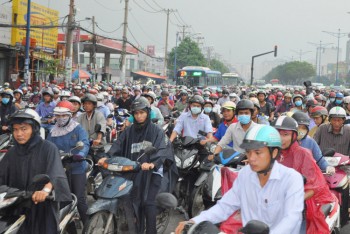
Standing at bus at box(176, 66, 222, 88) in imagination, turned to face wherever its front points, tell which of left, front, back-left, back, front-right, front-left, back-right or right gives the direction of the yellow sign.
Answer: front-right

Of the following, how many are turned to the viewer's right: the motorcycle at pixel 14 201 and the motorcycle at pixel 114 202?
0

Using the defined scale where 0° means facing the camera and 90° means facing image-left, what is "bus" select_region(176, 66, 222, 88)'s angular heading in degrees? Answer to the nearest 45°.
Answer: approximately 45°

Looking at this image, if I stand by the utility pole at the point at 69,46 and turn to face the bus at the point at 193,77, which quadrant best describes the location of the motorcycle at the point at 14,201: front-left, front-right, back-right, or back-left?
back-right

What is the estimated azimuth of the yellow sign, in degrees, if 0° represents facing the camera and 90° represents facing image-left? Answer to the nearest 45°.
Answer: approximately 315°

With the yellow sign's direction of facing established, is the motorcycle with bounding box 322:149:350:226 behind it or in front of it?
in front

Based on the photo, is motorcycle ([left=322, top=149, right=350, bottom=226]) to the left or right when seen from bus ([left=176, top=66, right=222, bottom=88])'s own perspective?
on its left

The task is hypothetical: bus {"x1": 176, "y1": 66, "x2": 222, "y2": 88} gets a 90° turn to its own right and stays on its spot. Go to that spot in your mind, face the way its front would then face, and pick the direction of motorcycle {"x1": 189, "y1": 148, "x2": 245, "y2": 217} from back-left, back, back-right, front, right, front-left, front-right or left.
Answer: back-left

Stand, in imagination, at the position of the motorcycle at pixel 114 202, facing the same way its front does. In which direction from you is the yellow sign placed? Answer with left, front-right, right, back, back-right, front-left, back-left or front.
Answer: back-right

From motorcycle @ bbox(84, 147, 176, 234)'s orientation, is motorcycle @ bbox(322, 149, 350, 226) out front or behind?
behind

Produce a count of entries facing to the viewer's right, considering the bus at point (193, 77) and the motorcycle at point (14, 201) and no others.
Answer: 0

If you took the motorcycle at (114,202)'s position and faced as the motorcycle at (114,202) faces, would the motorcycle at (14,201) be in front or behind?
in front

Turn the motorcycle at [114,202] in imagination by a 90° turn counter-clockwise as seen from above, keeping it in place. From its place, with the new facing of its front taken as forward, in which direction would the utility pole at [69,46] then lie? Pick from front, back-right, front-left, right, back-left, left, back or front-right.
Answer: back-left
